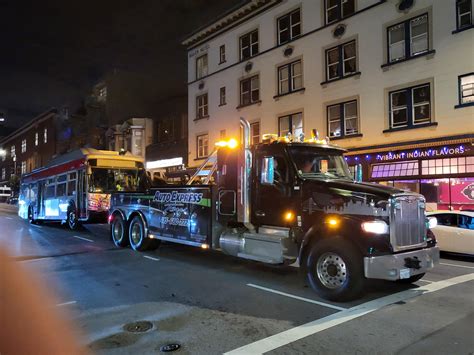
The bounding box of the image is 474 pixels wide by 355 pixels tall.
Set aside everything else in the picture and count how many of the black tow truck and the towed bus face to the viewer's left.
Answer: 0

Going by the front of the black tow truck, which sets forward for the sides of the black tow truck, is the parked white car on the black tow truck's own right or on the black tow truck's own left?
on the black tow truck's own left

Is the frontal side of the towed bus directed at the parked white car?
yes

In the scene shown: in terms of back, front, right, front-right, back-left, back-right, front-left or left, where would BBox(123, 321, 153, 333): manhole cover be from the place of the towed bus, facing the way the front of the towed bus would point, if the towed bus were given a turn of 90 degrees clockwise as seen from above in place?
front-left

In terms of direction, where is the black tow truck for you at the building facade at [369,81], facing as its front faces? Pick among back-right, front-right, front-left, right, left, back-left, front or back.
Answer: front-left

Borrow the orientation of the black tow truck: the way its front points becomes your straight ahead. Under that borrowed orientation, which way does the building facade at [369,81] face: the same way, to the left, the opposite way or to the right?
to the right

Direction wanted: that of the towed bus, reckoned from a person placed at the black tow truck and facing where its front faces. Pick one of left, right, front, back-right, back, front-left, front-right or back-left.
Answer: back

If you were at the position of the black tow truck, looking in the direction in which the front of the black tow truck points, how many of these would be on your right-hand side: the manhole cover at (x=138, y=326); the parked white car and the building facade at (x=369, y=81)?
1

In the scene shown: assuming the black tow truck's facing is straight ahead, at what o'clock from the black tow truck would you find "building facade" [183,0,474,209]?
The building facade is roughly at 8 o'clock from the black tow truck.

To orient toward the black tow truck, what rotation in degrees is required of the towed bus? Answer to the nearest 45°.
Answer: approximately 45° to its right

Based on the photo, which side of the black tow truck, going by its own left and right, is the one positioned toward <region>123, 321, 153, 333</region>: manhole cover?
right

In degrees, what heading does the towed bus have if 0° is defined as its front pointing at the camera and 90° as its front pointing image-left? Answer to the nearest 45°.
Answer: approximately 315°
